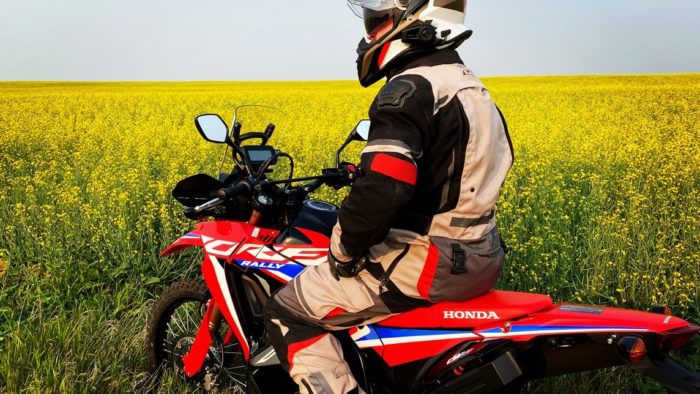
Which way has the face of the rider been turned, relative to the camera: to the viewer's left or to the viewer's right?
to the viewer's left

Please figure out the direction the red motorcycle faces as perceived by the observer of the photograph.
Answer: facing away from the viewer and to the left of the viewer

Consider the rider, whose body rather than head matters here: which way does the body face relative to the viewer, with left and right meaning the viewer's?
facing away from the viewer and to the left of the viewer
